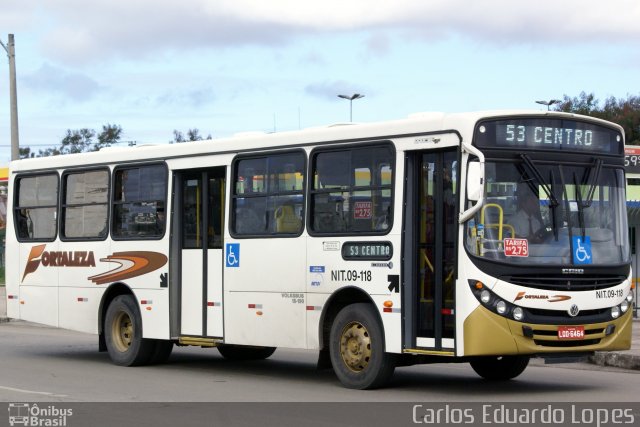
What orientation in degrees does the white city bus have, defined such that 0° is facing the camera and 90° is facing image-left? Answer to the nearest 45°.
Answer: approximately 315°
